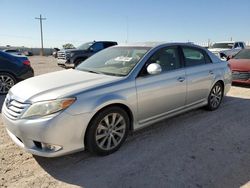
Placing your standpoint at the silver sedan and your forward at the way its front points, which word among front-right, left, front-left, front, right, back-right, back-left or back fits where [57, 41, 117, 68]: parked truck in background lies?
back-right

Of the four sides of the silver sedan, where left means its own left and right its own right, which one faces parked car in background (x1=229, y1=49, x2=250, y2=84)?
back

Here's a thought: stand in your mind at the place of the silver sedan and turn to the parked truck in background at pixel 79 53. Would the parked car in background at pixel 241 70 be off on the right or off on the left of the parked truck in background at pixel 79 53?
right

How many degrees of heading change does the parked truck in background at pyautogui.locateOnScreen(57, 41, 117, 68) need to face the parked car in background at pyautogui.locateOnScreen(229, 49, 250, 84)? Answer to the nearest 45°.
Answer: approximately 90° to its left

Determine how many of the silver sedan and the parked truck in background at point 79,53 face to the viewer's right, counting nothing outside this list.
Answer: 0

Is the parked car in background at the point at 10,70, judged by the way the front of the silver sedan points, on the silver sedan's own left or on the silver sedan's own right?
on the silver sedan's own right

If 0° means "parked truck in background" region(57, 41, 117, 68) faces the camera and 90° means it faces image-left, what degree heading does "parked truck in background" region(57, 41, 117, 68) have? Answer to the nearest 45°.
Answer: approximately 45°

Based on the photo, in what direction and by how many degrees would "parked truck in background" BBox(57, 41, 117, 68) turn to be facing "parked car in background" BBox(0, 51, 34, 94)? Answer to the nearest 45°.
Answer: approximately 45° to its left

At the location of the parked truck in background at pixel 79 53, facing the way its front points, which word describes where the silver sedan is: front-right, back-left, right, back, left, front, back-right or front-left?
front-left
